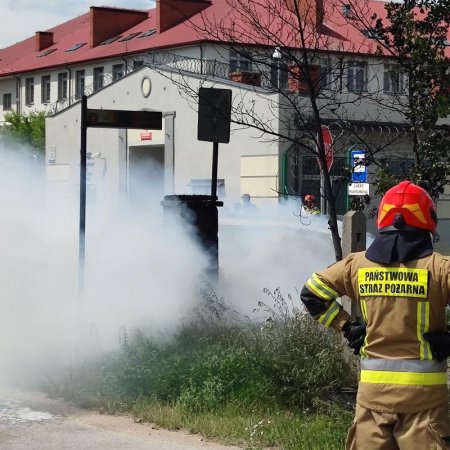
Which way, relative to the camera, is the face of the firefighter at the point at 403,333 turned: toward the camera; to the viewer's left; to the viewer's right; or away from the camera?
away from the camera

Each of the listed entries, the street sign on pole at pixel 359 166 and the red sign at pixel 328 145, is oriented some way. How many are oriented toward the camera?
1

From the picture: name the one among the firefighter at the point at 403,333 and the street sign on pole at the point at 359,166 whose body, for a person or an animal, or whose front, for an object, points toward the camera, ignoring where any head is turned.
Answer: the street sign on pole

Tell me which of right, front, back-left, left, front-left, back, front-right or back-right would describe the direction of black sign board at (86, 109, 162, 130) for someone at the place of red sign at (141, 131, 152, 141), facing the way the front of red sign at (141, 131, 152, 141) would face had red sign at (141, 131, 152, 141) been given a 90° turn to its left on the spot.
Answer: right

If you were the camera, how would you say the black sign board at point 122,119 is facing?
facing the viewer

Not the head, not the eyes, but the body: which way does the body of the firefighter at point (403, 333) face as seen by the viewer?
away from the camera

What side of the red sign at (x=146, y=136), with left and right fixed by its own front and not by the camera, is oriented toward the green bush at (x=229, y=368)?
front

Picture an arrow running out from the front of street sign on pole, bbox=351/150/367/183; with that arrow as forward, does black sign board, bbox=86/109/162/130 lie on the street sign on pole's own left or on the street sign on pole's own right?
on the street sign on pole's own right

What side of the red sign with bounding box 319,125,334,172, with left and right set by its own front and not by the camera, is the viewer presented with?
front

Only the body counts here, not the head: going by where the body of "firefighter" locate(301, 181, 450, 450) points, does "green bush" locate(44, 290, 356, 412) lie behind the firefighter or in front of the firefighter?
in front

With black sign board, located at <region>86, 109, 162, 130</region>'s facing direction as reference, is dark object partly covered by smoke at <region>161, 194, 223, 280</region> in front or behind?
behind

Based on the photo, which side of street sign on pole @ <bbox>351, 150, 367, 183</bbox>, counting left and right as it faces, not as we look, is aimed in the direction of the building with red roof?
back

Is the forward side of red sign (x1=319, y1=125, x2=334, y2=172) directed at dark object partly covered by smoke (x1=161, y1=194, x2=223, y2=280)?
no
